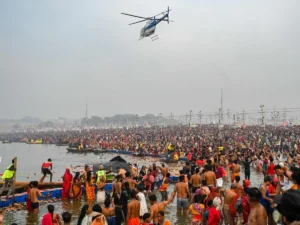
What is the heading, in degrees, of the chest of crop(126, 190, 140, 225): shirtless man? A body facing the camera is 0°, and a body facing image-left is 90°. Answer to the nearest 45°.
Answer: approximately 180°

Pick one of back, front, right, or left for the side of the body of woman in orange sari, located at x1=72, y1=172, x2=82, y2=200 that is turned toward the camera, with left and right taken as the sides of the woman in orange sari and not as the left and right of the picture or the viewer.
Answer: back

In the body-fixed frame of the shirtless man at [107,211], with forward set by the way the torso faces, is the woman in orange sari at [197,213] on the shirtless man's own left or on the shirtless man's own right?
on the shirtless man's own right

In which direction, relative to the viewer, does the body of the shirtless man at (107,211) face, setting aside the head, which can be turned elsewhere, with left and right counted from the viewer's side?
facing away from the viewer

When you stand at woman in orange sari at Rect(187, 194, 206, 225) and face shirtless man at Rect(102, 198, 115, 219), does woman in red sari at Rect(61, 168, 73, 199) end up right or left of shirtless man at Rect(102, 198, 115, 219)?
right

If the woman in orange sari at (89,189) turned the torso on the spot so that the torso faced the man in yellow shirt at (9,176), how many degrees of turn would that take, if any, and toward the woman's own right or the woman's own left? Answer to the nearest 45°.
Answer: approximately 90° to the woman's own left

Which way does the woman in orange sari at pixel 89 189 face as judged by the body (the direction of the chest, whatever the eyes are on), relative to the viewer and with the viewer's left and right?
facing away from the viewer

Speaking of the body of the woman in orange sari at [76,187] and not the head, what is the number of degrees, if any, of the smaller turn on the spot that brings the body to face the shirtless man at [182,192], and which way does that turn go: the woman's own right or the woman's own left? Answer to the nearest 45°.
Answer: approximately 135° to the woman's own right

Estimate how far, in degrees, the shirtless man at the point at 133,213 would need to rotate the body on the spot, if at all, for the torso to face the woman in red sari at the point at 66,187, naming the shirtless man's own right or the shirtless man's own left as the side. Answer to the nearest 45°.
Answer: approximately 45° to the shirtless man's own left

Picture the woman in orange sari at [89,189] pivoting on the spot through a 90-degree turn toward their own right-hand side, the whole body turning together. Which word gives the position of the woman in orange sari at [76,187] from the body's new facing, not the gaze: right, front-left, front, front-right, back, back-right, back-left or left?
back

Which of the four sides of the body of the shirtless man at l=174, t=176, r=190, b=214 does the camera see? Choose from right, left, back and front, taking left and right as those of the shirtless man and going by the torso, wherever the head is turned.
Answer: back

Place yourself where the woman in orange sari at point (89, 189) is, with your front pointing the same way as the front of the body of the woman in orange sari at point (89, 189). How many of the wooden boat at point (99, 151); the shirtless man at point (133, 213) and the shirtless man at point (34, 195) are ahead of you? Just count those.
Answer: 1

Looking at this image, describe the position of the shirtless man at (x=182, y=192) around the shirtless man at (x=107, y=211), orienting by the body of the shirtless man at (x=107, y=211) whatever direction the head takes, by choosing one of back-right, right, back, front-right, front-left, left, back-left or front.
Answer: front-right
